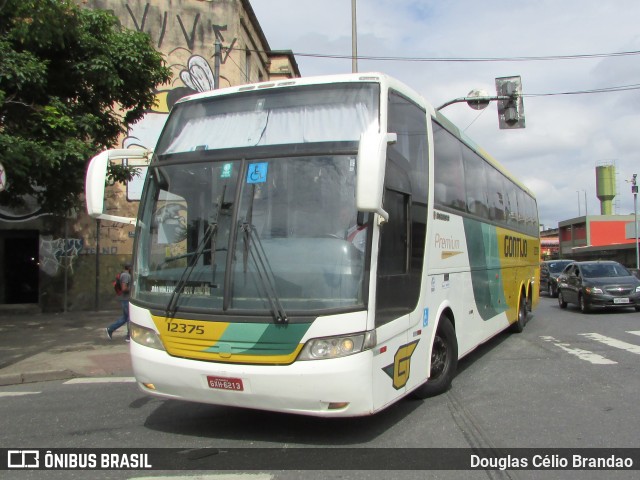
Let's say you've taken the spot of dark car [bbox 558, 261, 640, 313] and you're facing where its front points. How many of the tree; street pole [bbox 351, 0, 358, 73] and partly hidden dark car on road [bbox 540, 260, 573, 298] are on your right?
2

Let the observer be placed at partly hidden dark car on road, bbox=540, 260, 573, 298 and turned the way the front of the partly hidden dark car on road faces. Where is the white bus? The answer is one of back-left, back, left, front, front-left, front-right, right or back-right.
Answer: front-right

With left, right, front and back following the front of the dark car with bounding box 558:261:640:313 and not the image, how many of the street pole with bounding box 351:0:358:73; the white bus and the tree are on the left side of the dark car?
0

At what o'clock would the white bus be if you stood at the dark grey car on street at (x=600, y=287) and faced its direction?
The white bus is roughly at 2 o'clock from the dark grey car on street.

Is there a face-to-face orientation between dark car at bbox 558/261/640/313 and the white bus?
no

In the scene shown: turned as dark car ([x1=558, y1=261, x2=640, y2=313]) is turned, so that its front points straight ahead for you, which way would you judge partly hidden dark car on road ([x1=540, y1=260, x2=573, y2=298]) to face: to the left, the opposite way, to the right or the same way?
the same way

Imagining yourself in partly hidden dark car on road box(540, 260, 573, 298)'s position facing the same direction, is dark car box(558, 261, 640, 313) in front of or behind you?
in front

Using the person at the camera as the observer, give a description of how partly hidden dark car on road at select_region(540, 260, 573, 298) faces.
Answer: facing the viewer and to the right of the viewer

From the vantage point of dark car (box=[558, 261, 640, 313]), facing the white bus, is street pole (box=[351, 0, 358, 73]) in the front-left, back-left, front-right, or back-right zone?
front-right

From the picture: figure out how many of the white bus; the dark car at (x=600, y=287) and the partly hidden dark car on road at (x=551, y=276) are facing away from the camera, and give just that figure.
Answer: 0

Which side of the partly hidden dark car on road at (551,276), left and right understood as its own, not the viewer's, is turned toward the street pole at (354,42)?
right

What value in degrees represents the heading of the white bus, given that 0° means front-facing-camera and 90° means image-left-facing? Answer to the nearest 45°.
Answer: approximately 45°

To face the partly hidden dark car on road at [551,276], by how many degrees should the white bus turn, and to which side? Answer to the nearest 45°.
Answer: approximately 180°

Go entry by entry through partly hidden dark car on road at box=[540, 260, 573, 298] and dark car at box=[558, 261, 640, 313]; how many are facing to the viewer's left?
0

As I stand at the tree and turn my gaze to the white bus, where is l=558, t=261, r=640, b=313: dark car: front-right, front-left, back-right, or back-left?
front-left

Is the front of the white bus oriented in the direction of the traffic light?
no
